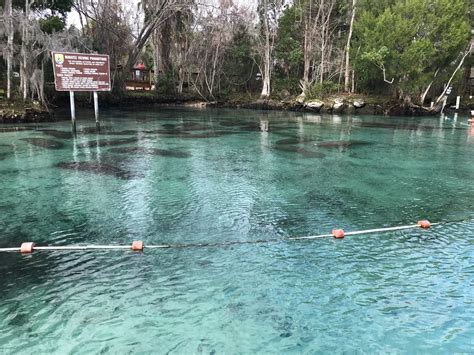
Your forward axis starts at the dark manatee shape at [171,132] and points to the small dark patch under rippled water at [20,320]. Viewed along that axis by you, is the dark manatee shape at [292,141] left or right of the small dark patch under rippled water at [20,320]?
left

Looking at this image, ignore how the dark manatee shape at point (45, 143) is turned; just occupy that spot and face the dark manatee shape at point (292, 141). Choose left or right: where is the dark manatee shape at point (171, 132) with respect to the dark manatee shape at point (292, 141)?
left
